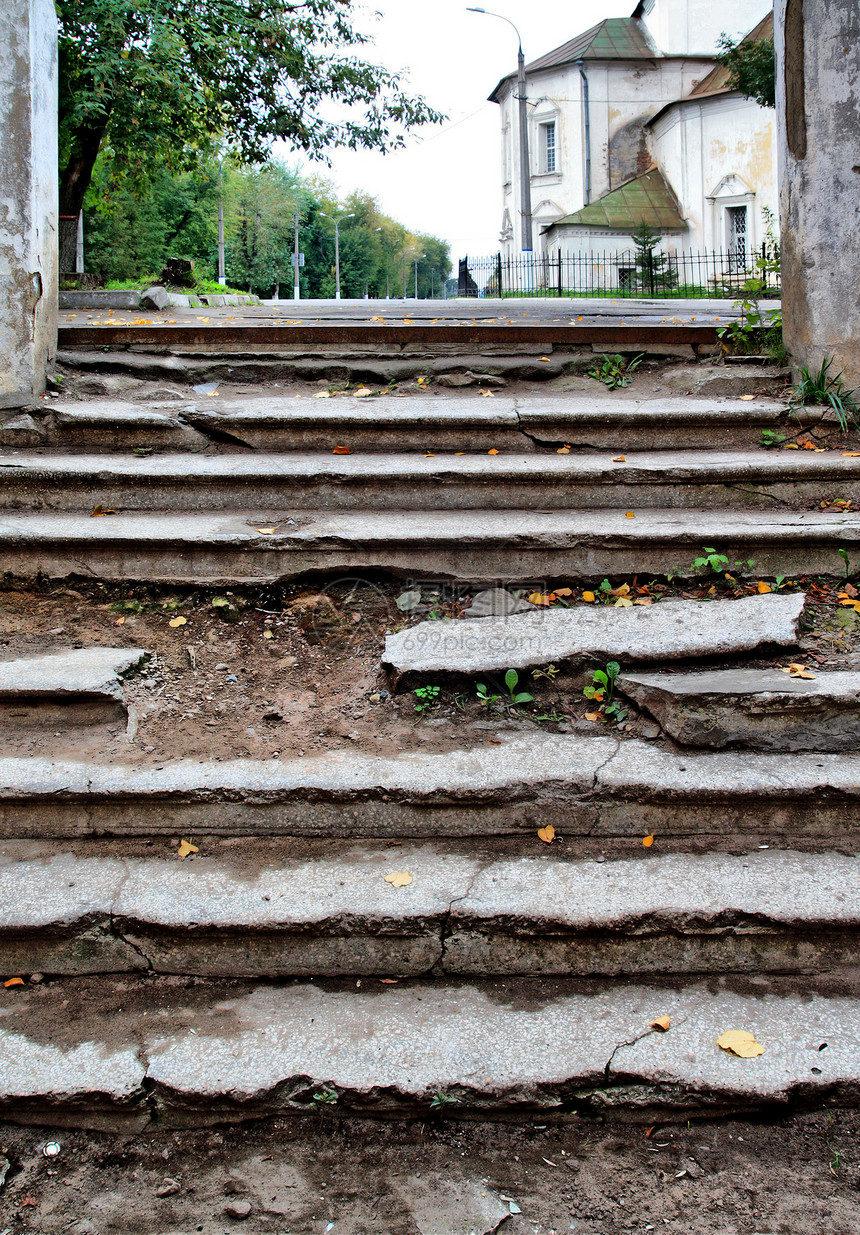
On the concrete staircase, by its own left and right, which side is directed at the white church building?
back

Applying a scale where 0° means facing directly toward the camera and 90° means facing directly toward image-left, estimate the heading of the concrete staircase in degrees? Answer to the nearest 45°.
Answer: approximately 0°

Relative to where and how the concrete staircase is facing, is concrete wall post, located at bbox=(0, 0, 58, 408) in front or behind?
behind

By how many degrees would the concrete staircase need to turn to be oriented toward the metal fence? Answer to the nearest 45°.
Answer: approximately 180°

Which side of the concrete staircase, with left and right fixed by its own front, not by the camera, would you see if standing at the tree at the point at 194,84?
back
